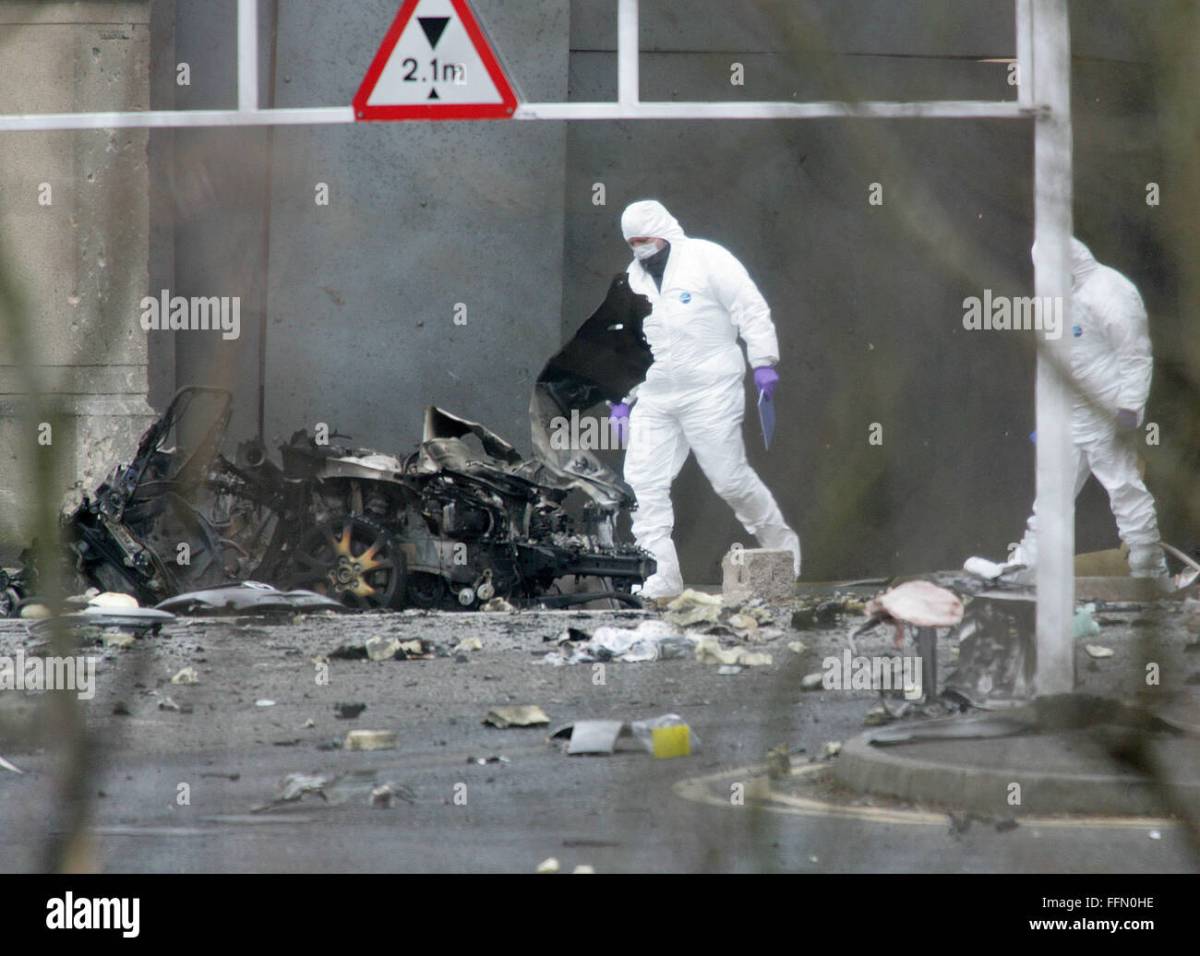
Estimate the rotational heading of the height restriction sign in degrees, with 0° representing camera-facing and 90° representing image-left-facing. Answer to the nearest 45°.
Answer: approximately 0°

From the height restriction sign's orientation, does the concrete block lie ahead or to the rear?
to the rear
